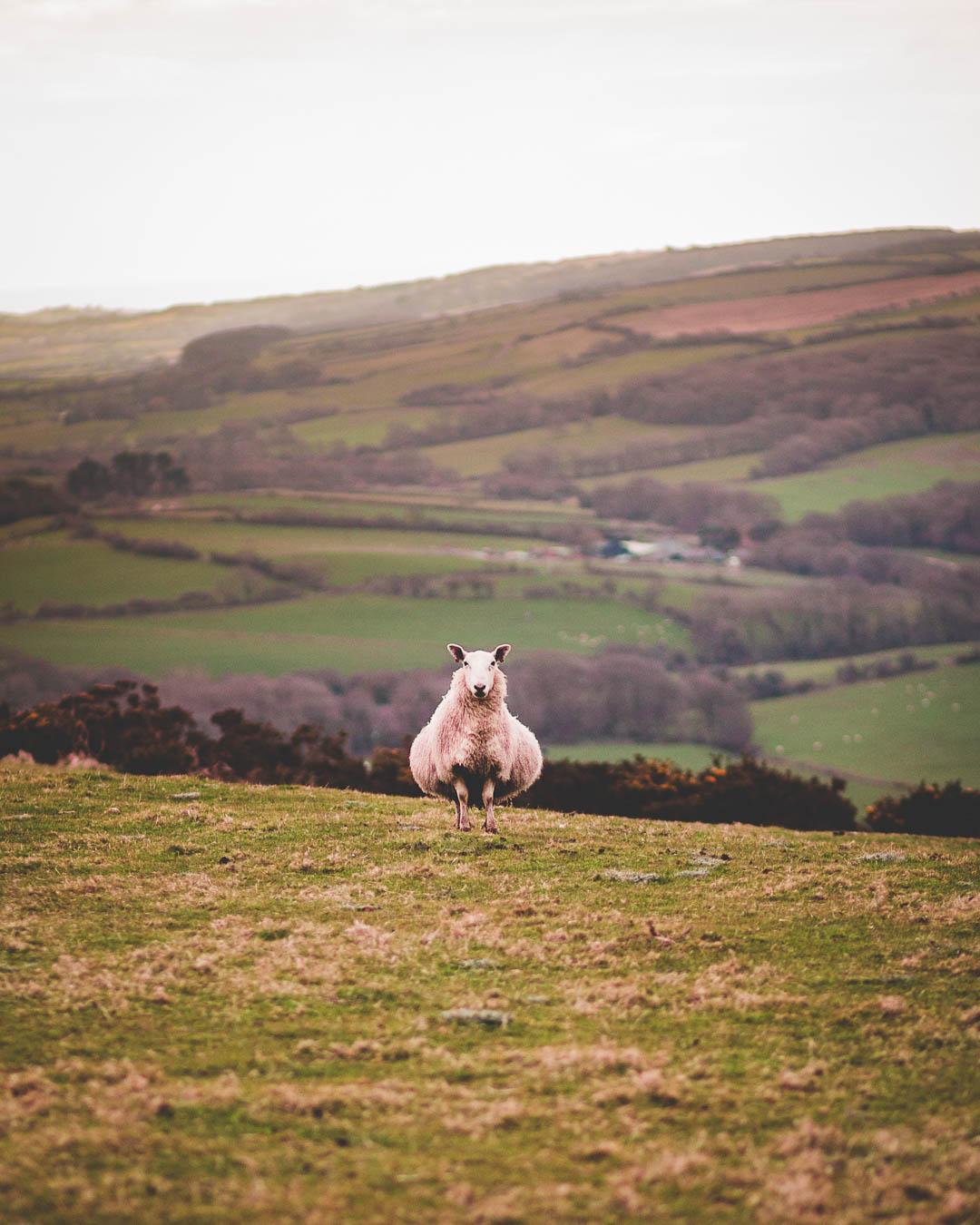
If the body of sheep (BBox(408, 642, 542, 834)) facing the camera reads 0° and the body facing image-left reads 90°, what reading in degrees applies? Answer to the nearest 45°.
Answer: approximately 0°

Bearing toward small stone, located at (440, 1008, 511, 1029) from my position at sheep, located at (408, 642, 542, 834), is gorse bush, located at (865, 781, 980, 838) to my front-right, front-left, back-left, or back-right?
back-left

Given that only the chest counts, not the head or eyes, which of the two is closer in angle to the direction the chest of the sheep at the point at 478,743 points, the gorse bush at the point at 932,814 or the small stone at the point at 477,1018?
the small stone

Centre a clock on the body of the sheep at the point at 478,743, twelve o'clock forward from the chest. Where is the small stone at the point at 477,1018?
The small stone is roughly at 12 o'clock from the sheep.

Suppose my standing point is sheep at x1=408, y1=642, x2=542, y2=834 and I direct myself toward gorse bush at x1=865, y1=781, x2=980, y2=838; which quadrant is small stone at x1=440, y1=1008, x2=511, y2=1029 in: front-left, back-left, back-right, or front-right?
back-right

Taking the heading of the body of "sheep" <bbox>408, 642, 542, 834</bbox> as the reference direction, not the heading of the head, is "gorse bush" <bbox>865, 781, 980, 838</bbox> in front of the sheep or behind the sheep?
behind
